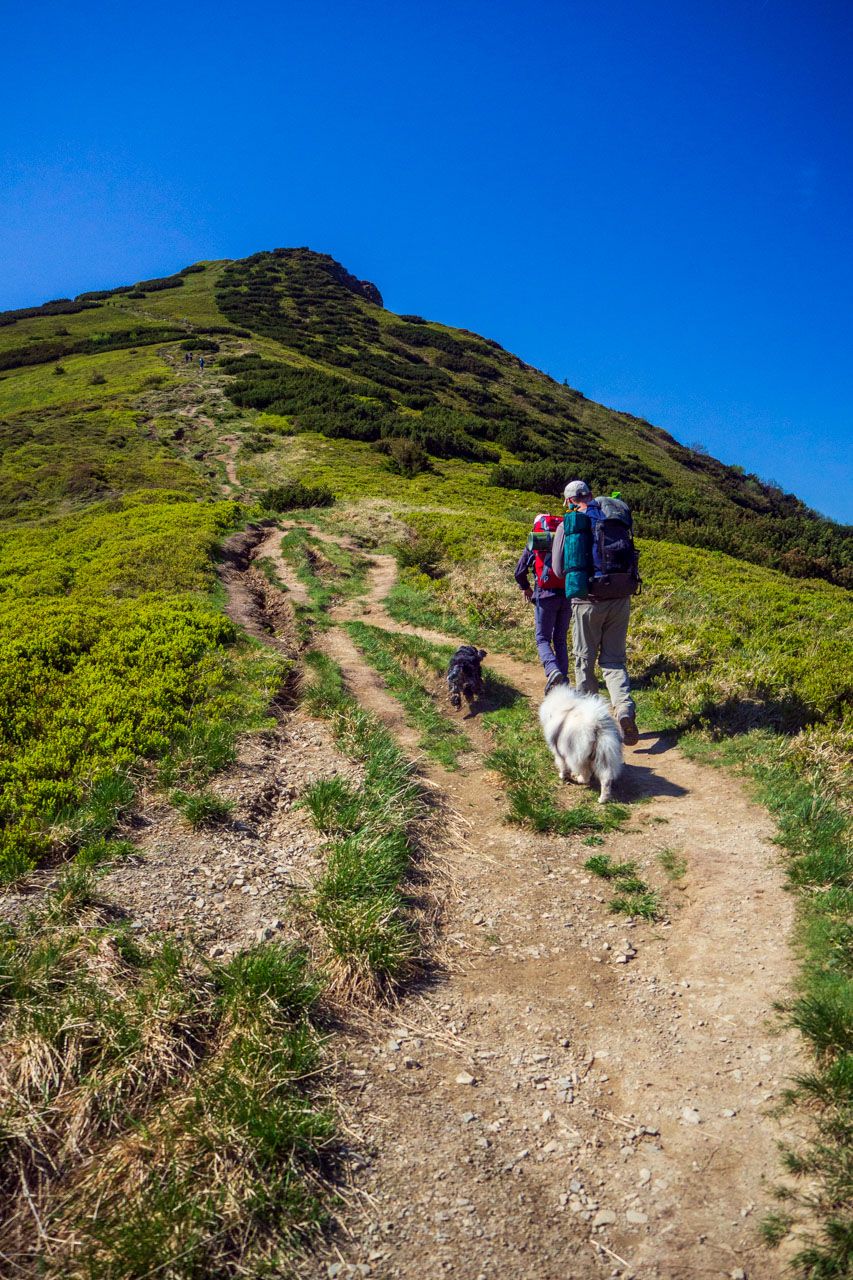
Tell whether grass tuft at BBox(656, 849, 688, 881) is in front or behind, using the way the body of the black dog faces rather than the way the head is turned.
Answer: behind

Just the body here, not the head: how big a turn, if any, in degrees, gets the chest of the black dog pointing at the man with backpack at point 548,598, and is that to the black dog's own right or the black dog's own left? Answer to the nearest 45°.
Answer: approximately 135° to the black dog's own right

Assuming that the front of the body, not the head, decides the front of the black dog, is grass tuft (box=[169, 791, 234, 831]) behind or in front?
behind
